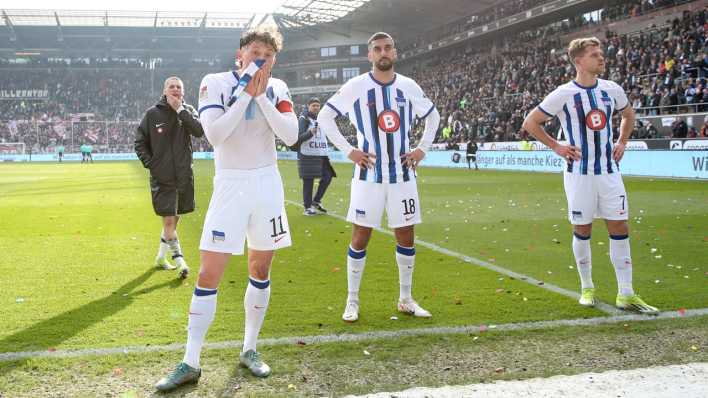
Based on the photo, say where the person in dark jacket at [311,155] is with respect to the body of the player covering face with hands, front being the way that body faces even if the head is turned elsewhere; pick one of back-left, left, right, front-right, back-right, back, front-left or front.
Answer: back

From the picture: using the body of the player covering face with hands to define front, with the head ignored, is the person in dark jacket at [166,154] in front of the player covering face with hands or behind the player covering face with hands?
behind

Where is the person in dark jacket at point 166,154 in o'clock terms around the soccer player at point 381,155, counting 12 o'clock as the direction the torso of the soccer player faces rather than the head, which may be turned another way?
The person in dark jacket is roughly at 4 o'clock from the soccer player.

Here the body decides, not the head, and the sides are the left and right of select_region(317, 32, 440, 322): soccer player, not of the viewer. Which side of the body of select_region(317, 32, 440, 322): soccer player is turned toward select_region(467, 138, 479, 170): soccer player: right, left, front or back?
back

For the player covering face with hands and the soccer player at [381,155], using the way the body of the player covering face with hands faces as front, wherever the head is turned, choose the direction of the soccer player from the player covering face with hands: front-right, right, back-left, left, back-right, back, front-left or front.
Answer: back-left

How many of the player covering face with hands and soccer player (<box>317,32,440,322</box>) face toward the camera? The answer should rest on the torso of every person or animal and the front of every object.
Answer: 2

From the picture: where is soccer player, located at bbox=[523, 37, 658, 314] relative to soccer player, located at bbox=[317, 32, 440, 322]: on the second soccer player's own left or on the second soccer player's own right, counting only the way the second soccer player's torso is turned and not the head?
on the second soccer player's own left

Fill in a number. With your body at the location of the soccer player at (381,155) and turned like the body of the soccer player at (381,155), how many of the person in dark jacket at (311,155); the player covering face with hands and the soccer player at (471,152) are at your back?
2

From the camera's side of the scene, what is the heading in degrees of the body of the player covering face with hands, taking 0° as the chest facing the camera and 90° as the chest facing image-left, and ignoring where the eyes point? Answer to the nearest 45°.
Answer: approximately 0°

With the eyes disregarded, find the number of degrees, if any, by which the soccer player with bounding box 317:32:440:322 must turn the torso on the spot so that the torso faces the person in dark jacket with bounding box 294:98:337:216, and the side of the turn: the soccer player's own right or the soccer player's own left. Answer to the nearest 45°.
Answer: approximately 180°

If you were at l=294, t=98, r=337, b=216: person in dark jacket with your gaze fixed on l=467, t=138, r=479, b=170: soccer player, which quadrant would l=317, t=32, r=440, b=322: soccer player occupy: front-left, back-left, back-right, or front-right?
back-right
